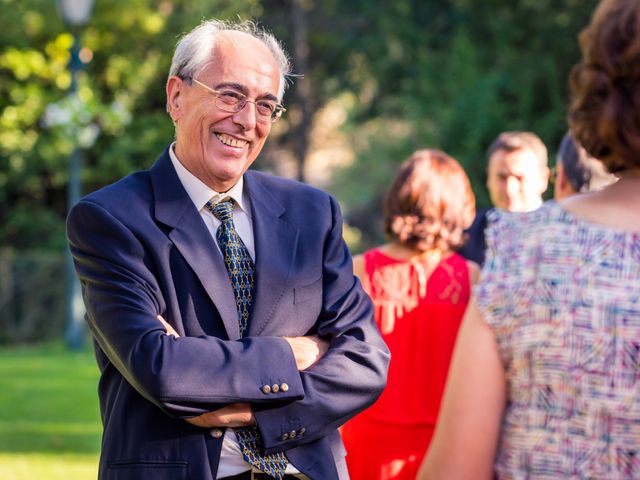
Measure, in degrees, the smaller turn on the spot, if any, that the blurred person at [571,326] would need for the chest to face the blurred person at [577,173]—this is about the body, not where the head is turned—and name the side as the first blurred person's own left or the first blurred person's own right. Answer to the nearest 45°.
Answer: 0° — they already face them

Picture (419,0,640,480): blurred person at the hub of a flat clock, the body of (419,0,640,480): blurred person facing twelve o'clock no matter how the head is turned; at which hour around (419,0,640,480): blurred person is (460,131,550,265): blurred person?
(460,131,550,265): blurred person is roughly at 12 o'clock from (419,0,640,480): blurred person.

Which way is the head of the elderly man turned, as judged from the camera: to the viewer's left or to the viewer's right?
to the viewer's right

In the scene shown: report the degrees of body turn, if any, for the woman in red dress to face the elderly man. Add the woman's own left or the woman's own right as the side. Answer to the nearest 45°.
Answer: approximately 180°

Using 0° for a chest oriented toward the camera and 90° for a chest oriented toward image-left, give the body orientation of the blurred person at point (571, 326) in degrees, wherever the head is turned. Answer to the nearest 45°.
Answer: approximately 180°

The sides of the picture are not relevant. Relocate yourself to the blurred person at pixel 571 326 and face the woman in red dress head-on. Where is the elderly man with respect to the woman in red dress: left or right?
left

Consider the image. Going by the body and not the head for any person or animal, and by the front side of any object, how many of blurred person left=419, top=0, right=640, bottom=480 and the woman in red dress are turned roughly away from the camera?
2

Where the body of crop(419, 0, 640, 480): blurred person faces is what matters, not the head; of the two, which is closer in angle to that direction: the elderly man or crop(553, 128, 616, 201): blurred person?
the blurred person

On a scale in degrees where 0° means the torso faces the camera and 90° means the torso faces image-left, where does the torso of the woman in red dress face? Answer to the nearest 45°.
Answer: approximately 180°
